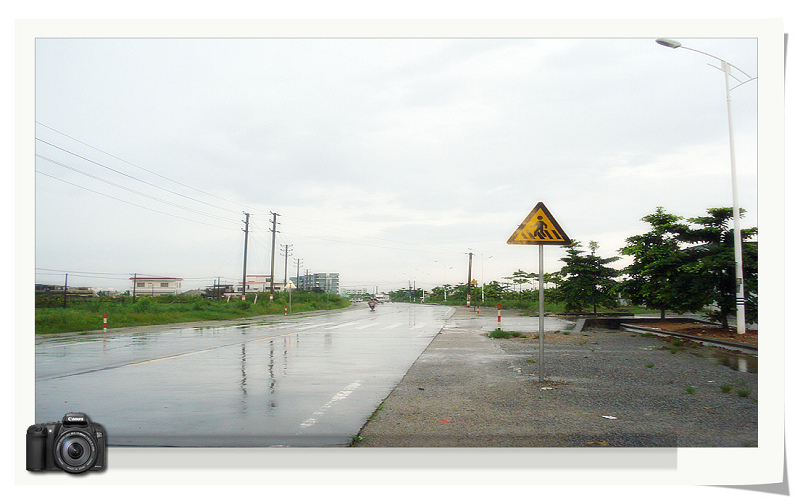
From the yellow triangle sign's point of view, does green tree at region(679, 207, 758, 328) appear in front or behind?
behind

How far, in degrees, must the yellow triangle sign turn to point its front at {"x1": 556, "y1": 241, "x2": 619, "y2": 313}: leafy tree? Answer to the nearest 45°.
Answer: approximately 180°

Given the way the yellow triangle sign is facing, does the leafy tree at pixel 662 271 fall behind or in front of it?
behind

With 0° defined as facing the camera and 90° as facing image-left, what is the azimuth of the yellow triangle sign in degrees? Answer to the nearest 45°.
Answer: approximately 0°
